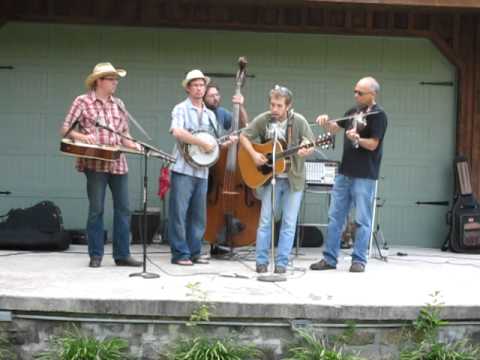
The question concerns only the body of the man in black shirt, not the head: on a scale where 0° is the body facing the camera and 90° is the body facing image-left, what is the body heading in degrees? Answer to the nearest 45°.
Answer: approximately 45°

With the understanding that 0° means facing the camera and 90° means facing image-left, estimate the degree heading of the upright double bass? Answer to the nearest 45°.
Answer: approximately 0°

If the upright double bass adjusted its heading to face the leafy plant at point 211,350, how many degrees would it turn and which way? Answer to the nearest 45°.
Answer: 0° — it already faces it

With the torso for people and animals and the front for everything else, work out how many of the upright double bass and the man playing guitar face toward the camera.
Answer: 2

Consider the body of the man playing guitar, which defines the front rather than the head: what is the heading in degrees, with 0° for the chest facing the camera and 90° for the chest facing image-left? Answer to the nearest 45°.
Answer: approximately 0°

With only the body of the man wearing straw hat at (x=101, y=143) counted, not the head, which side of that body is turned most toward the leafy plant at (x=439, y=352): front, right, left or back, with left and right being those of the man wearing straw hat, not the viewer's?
front

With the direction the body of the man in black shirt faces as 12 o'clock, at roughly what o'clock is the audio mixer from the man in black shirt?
The audio mixer is roughly at 4 o'clock from the man in black shirt.

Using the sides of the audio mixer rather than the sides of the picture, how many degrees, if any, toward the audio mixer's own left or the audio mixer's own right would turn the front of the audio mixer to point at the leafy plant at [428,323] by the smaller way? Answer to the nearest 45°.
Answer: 0° — it already faces it
